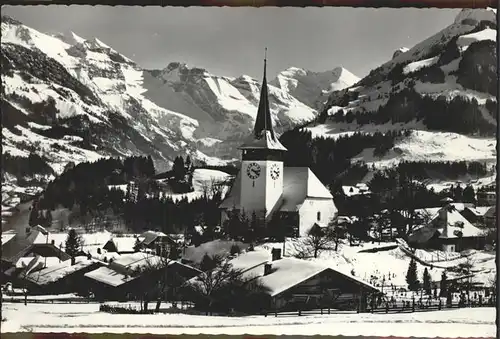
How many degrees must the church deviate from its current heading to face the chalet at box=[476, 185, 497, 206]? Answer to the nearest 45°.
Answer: approximately 135° to its left

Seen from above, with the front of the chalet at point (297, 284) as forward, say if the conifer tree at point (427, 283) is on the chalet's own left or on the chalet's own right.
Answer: on the chalet's own left

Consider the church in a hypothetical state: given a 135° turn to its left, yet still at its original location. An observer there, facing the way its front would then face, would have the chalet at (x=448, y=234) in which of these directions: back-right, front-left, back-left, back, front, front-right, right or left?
front

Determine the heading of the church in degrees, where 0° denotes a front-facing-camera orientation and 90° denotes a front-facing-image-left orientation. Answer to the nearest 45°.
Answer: approximately 45°

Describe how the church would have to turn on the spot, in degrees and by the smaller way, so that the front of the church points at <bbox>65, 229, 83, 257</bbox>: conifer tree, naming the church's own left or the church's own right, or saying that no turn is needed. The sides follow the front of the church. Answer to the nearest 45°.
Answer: approximately 45° to the church's own right

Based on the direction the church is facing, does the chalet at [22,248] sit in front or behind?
in front

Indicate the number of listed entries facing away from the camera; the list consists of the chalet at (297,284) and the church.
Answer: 0

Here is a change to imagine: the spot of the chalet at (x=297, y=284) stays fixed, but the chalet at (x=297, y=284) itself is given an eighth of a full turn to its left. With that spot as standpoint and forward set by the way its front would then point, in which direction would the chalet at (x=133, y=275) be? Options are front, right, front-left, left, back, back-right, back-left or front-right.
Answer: back
